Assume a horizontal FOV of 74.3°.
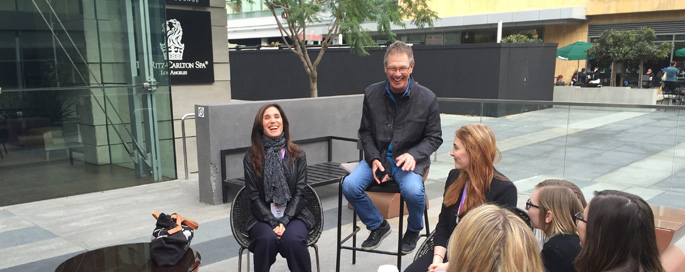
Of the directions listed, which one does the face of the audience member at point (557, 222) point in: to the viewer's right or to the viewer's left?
to the viewer's left

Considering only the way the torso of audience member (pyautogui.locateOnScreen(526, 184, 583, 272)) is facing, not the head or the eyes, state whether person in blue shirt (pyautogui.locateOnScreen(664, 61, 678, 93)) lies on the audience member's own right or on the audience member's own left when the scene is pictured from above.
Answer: on the audience member's own right

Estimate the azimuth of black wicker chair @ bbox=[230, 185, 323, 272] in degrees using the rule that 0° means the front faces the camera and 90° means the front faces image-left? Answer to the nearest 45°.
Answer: approximately 0°

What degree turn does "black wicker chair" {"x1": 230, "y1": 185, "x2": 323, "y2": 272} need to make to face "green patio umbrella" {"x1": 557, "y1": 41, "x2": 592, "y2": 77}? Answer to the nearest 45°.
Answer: approximately 135° to its left

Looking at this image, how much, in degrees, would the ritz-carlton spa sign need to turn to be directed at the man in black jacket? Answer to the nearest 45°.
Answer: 0° — it already faces them

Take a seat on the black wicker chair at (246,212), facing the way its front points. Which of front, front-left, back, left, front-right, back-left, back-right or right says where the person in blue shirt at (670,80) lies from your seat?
back-left

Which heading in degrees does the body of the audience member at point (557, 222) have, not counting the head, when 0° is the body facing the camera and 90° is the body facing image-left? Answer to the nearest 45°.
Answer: approximately 90°
